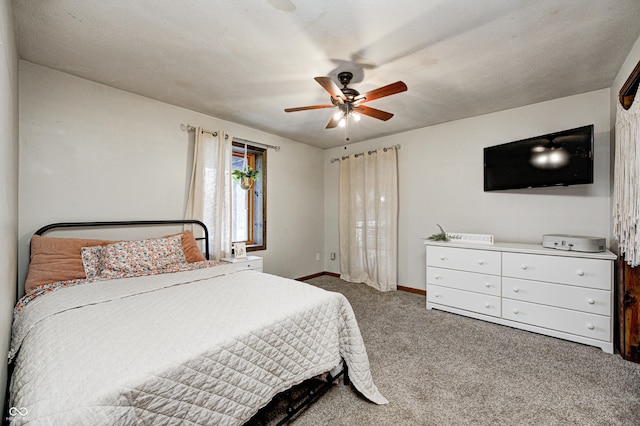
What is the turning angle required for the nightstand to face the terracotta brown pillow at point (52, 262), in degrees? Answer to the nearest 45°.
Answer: approximately 90° to its right

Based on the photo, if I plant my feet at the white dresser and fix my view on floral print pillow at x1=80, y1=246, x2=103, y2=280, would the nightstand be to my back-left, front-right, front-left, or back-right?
front-right

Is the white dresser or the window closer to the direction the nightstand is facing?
the white dresser

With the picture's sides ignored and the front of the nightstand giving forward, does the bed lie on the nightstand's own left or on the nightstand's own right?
on the nightstand's own right

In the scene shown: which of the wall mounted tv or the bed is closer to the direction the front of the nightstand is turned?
the wall mounted tv

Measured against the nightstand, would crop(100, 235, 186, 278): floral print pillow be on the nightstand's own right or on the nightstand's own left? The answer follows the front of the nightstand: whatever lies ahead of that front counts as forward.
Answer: on the nightstand's own right

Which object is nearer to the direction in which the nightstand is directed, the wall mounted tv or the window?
the wall mounted tv

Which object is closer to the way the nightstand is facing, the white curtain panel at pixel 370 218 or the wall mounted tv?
the wall mounted tv

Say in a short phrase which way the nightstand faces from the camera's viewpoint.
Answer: facing the viewer and to the right of the viewer

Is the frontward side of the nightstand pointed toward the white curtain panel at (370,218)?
no

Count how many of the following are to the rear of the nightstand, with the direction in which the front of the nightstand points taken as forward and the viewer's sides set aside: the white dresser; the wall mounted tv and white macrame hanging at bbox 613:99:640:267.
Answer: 0

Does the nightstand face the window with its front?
no

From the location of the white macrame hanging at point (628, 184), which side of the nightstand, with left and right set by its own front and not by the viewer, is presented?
front
